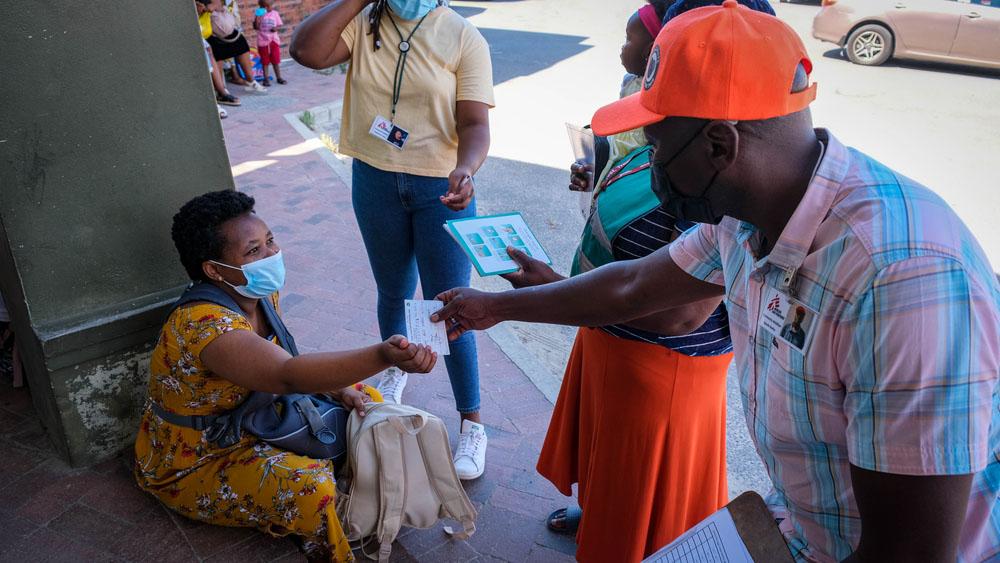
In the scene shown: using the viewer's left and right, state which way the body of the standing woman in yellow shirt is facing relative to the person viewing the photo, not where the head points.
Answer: facing the viewer

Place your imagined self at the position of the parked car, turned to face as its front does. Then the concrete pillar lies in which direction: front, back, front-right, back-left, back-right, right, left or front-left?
right

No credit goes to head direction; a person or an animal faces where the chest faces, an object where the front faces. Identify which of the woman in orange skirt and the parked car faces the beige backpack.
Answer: the woman in orange skirt

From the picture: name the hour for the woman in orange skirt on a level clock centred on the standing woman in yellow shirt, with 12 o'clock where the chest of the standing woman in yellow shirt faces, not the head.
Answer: The woman in orange skirt is roughly at 11 o'clock from the standing woman in yellow shirt.

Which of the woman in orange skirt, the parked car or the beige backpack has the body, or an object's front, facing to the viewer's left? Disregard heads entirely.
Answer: the woman in orange skirt

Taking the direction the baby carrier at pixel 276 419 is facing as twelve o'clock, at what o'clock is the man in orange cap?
The man in orange cap is roughly at 2 o'clock from the baby carrier.

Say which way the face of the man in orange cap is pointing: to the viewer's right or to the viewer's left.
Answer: to the viewer's left

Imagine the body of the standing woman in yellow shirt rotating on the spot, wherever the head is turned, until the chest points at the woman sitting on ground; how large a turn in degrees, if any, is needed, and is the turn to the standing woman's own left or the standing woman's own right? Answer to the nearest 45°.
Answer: approximately 45° to the standing woman's own right

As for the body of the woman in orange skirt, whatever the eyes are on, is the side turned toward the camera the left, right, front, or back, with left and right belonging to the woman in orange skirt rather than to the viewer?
left

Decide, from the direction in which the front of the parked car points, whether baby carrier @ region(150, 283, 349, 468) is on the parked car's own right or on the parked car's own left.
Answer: on the parked car's own right

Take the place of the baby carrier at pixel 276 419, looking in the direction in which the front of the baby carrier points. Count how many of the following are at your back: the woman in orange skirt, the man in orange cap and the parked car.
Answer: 0

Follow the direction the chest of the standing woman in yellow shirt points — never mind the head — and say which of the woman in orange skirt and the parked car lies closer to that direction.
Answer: the woman in orange skirt

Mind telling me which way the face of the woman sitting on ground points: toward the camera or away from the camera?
toward the camera

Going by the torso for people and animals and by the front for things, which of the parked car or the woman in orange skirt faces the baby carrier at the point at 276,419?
the woman in orange skirt

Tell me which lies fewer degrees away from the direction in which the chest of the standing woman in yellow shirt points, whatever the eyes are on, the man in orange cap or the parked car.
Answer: the man in orange cap

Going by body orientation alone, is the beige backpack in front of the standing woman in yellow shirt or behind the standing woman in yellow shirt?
in front
